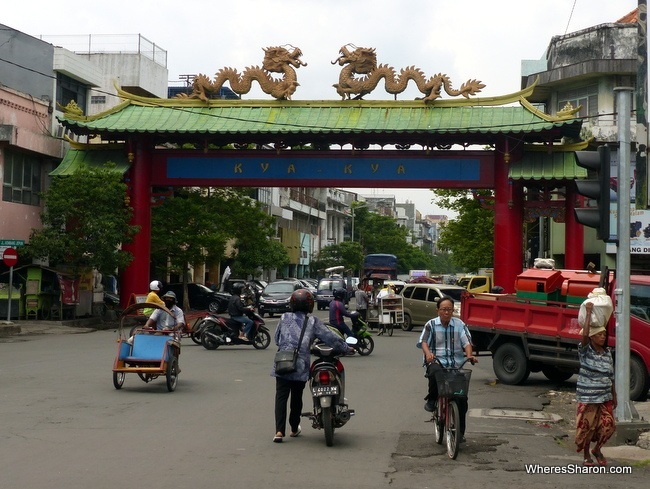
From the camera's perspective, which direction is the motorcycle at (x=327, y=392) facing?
away from the camera

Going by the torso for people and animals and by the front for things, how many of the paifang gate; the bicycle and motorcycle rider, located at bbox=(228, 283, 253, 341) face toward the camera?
2

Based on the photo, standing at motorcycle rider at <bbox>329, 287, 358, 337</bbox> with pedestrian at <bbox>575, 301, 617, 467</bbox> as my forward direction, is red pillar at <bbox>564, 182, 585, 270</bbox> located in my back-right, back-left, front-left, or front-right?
back-left

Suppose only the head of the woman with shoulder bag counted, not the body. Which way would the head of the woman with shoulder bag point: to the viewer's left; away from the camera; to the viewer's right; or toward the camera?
away from the camera

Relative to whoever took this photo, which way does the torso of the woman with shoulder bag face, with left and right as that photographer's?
facing away from the viewer

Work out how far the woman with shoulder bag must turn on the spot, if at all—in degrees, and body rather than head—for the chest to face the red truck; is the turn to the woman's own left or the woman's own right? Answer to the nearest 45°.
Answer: approximately 45° to the woman's own right

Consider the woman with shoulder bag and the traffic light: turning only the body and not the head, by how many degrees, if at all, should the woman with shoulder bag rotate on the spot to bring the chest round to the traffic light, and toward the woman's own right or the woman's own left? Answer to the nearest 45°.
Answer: approximately 90° to the woman's own right
